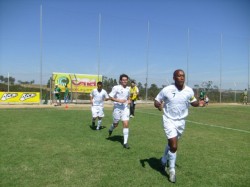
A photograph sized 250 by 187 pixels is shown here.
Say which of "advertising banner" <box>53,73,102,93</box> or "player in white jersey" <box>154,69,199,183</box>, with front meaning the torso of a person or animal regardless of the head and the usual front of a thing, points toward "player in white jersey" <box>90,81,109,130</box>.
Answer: the advertising banner

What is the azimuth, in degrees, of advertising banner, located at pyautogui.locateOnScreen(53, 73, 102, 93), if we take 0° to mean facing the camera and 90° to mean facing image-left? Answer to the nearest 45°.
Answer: approximately 0°

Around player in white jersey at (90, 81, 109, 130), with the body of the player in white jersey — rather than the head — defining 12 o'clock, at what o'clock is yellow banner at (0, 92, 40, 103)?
The yellow banner is roughly at 5 o'clock from the player in white jersey.

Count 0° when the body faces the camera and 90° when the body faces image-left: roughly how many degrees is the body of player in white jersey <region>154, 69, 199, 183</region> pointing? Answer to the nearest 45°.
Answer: approximately 0°

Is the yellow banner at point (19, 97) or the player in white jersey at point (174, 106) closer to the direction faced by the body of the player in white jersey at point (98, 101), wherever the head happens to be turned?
the player in white jersey

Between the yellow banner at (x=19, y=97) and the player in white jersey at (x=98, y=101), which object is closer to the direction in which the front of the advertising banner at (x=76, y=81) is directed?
the player in white jersey

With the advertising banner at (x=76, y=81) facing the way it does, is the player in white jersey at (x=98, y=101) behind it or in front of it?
in front

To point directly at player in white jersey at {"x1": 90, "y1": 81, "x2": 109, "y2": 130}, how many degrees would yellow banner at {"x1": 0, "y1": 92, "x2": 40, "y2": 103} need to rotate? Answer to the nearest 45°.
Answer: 0° — it already faces them
